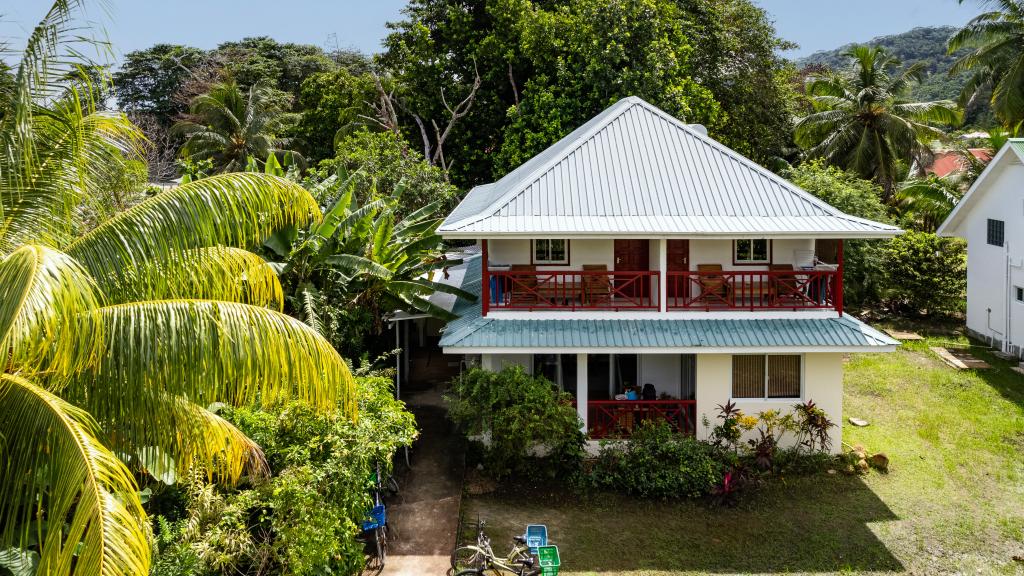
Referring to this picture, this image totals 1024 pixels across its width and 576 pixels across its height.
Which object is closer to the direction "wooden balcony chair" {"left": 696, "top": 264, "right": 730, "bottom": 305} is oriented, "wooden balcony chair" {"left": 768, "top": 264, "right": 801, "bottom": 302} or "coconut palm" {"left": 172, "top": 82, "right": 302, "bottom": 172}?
the wooden balcony chair

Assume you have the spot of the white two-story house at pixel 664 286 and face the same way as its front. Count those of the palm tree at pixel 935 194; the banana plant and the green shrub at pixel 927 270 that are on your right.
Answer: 1

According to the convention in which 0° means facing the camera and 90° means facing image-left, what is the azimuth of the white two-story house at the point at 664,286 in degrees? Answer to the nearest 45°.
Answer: approximately 0°

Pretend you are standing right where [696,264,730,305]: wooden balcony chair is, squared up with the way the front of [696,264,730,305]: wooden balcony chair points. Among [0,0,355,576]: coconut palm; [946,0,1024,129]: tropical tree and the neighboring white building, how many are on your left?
2

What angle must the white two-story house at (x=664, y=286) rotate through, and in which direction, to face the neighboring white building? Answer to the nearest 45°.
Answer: approximately 135° to its left

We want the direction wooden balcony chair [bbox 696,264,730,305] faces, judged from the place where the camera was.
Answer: facing the viewer and to the right of the viewer

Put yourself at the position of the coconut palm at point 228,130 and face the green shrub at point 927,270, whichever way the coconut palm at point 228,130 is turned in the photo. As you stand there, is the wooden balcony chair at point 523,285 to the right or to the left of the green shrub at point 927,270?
right

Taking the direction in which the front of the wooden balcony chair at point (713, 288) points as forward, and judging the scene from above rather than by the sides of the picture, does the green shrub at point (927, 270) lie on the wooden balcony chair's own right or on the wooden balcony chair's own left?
on the wooden balcony chair's own left
